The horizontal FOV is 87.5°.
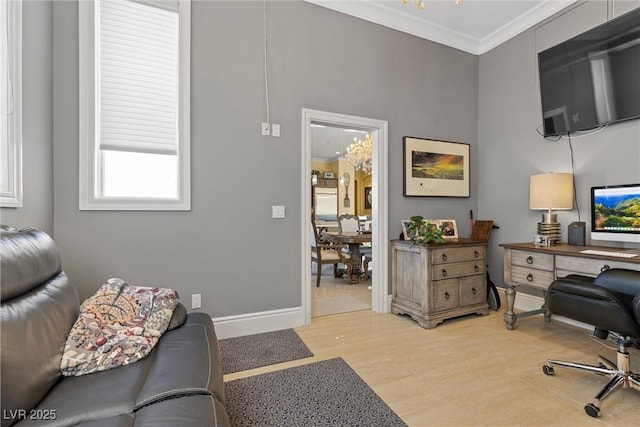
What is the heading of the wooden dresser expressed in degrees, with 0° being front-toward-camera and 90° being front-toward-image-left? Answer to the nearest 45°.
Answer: approximately 315°

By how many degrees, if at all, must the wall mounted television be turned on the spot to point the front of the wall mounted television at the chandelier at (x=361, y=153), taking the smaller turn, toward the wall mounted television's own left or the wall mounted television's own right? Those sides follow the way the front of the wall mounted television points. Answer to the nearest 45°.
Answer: approximately 90° to the wall mounted television's own right

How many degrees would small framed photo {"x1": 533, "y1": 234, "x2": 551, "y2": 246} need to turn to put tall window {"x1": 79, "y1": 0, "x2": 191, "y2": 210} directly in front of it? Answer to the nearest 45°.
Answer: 0° — it already faces it

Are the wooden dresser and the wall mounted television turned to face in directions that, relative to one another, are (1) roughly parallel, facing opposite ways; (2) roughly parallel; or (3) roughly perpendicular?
roughly perpendicular

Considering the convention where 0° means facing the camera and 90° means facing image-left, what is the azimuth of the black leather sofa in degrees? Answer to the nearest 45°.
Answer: approximately 270°

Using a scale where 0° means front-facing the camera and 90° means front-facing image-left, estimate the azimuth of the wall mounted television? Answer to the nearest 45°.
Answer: approximately 45°

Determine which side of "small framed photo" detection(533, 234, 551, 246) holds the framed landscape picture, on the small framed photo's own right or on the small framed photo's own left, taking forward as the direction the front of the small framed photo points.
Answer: on the small framed photo's own right
